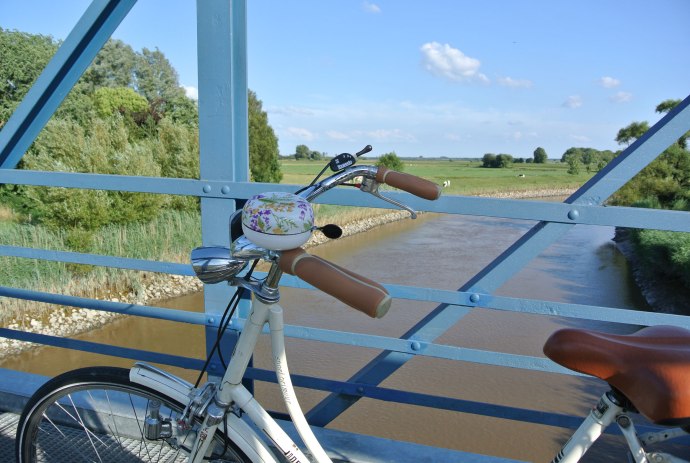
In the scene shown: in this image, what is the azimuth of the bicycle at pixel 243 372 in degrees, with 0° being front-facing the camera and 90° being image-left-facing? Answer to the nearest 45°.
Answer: approximately 90°

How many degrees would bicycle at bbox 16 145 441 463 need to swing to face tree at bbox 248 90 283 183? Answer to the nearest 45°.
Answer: approximately 90° to its right

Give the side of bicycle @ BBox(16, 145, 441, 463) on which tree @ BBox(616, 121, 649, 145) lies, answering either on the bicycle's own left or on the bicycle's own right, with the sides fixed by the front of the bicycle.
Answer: on the bicycle's own right

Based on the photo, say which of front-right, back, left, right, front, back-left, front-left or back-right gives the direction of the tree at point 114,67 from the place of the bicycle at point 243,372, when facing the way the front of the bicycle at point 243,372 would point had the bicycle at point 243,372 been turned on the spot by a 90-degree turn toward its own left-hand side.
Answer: back
